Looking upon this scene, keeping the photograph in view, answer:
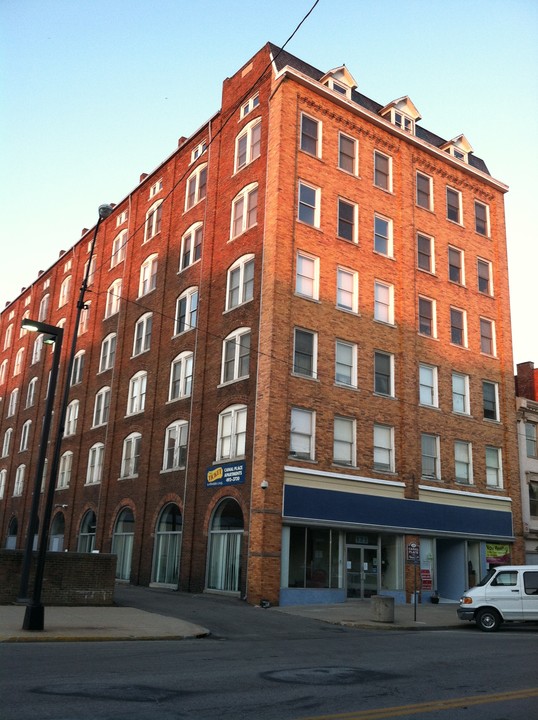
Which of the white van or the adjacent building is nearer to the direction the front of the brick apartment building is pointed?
the white van

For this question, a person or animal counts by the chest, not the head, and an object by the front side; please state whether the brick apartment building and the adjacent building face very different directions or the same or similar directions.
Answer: same or similar directions

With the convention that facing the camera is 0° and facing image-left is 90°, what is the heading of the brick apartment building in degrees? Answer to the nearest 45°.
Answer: approximately 315°

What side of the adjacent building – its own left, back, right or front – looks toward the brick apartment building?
right

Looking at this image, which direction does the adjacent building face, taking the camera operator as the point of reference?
facing the viewer and to the right of the viewer

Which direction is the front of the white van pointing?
to the viewer's left

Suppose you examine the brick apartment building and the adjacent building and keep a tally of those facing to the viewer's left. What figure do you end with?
0

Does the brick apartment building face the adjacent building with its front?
no

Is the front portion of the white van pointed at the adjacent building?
no

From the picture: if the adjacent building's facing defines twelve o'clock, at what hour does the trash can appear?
The trash can is roughly at 2 o'clock from the adjacent building.
